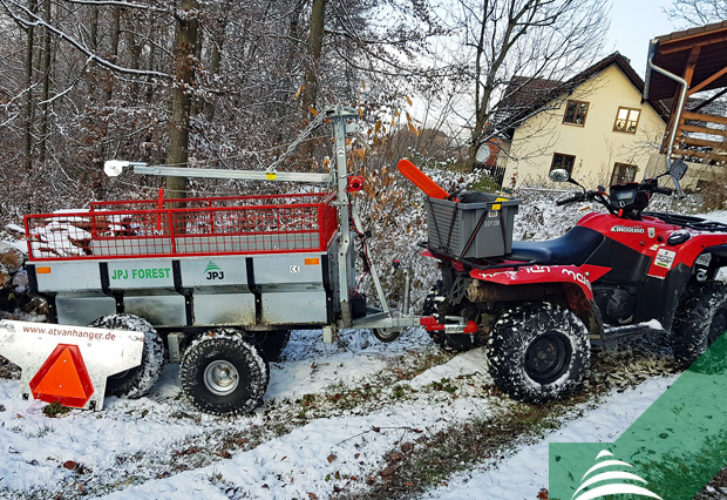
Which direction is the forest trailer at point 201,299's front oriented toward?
to the viewer's right

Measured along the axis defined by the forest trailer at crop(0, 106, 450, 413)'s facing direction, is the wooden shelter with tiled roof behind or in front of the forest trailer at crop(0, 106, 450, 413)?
in front

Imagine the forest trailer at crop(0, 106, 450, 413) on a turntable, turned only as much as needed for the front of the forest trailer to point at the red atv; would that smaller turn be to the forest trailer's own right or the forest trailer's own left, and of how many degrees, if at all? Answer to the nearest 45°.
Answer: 0° — it already faces it

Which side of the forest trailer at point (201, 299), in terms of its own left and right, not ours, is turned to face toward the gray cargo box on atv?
front

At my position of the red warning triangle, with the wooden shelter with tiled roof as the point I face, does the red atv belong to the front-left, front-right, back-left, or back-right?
front-right

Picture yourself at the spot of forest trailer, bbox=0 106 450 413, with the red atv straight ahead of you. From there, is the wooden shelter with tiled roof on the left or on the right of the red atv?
left

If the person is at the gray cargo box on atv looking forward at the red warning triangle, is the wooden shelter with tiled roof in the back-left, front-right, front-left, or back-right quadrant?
back-right

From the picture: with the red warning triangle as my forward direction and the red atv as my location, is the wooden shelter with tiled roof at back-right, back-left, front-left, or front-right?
back-right
